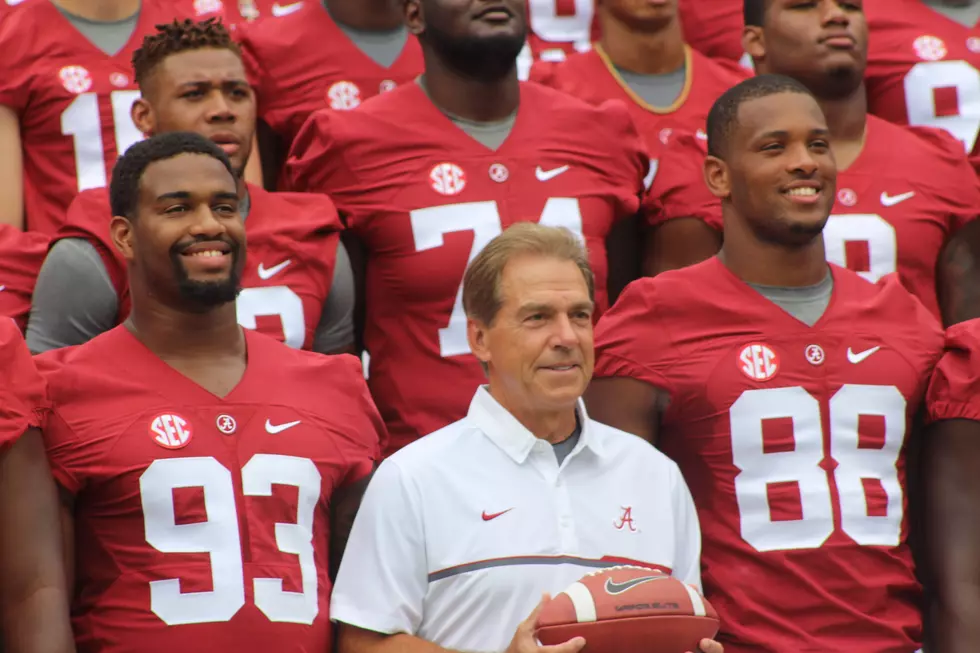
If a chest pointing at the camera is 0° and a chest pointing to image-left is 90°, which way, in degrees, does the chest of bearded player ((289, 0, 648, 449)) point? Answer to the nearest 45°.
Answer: approximately 0°

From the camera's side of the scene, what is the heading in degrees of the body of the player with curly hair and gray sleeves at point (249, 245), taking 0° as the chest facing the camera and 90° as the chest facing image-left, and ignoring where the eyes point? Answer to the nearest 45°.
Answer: approximately 315°

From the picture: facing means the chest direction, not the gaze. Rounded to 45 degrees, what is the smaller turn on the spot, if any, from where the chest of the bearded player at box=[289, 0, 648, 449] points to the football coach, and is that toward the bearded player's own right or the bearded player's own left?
0° — they already face them

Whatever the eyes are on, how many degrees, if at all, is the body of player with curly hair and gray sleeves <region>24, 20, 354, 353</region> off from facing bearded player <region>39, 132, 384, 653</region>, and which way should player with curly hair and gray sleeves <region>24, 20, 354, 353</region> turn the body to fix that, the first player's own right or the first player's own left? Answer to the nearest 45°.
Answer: approximately 45° to the first player's own right

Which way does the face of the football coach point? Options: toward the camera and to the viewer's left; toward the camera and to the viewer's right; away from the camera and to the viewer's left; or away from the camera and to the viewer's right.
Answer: toward the camera and to the viewer's right

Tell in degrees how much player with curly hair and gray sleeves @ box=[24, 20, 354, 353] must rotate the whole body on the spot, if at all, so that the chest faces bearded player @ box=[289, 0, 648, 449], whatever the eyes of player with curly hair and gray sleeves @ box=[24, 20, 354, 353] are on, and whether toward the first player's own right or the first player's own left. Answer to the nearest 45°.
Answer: approximately 45° to the first player's own left
